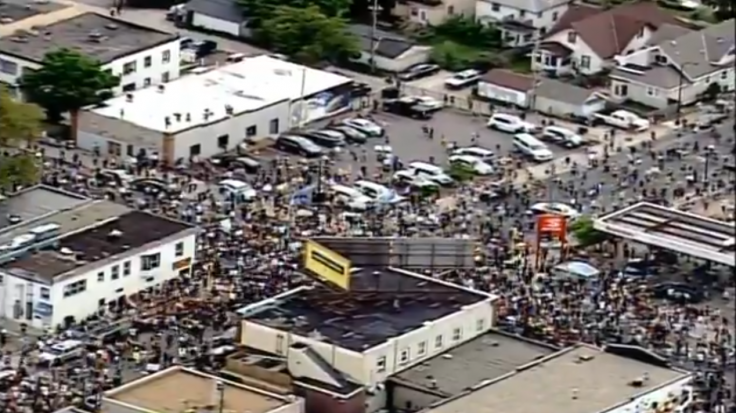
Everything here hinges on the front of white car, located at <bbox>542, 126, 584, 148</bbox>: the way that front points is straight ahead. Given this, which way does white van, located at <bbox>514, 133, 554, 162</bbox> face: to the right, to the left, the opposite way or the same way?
the same way

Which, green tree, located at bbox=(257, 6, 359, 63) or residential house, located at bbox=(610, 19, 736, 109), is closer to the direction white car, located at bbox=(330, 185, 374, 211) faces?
the residential house

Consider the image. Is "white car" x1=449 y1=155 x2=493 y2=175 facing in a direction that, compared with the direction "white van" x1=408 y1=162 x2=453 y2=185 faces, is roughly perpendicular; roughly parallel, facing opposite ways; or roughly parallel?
roughly parallel

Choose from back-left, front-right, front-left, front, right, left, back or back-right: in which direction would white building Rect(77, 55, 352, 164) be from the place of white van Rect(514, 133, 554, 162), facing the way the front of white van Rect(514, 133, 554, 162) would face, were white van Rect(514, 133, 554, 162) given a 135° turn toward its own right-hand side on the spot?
front

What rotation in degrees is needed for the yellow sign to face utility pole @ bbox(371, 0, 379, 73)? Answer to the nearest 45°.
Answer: approximately 135° to its right

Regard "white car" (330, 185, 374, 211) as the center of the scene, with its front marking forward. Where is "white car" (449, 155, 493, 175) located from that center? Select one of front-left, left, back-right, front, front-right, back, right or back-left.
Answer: left
